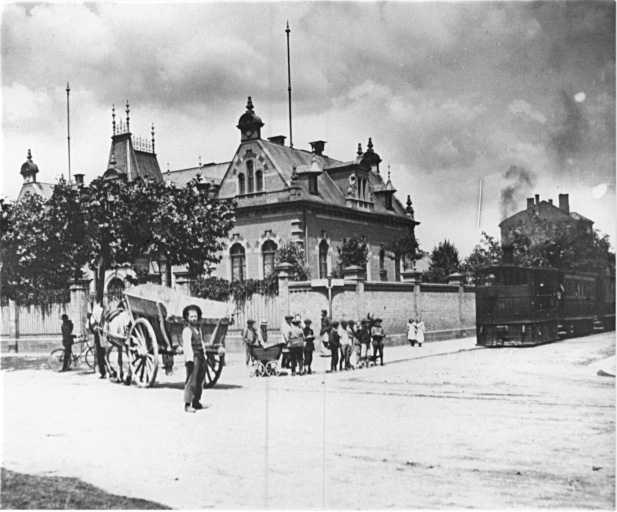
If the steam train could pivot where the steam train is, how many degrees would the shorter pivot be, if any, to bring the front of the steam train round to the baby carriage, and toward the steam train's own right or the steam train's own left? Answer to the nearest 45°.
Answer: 0° — it already faces it

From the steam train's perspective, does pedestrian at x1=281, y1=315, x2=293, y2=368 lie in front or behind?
in front

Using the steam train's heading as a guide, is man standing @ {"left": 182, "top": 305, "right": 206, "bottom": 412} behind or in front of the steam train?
in front

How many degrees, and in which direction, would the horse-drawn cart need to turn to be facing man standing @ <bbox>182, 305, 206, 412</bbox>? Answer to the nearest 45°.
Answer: approximately 135° to its left

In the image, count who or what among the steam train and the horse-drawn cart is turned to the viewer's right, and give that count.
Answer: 0

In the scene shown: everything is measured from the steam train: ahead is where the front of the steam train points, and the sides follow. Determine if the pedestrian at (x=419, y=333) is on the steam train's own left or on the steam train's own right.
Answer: on the steam train's own right

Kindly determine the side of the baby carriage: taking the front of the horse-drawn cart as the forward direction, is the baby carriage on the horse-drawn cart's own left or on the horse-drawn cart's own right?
on the horse-drawn cart's own right

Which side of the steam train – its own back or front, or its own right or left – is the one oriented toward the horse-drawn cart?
front

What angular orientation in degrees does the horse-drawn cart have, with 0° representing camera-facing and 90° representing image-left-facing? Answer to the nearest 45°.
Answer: approximately 135°

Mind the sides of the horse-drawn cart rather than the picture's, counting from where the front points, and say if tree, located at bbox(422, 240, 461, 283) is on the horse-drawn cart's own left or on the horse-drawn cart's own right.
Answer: on the horse-drawn cart's own right
